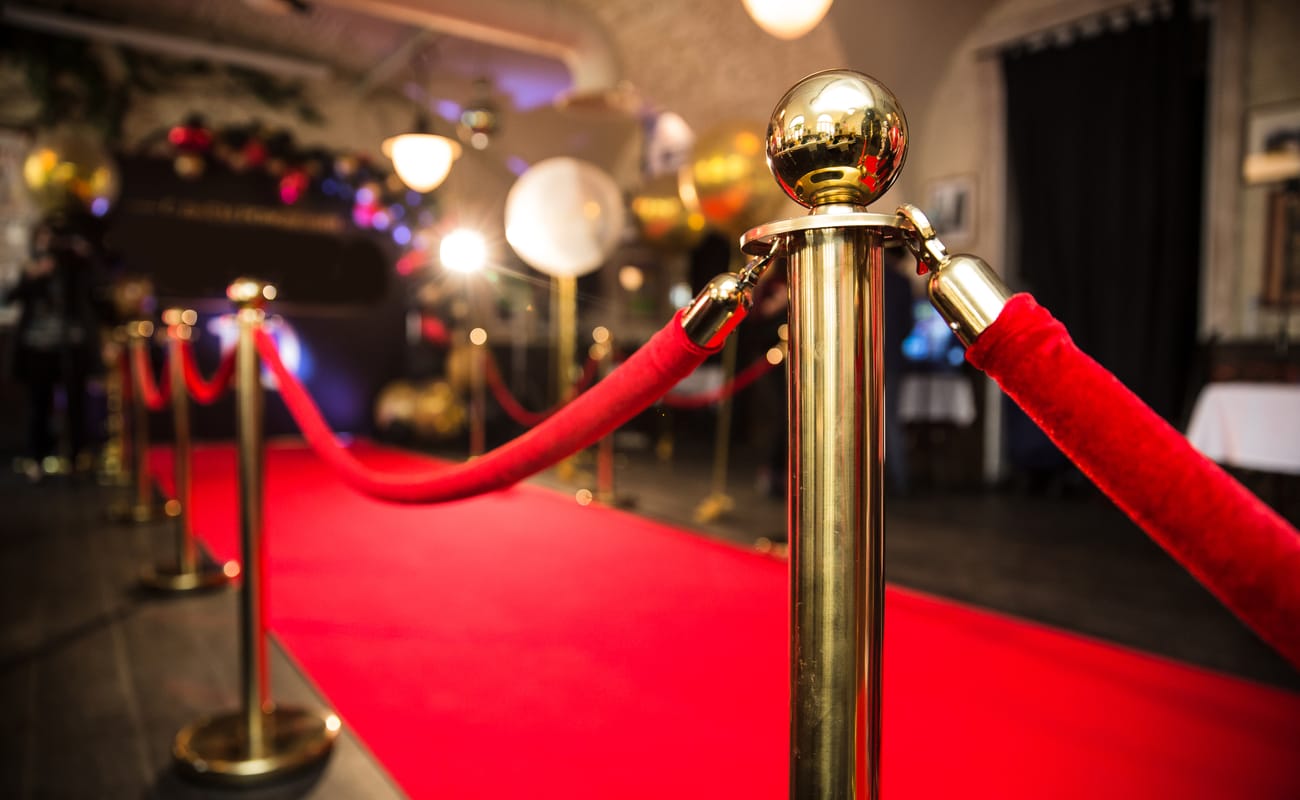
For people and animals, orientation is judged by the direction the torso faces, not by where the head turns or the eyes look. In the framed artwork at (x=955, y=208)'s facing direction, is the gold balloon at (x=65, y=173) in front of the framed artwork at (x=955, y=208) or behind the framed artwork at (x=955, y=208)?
in front

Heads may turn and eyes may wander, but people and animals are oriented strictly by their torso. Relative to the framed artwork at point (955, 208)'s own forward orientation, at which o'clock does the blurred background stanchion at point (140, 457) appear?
The blurred background stanchion is roughly at 12 o'clock from the framed artwork.

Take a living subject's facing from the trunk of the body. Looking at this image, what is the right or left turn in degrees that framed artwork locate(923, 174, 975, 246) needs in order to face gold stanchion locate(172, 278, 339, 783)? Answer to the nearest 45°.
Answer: approximately 45° to its left

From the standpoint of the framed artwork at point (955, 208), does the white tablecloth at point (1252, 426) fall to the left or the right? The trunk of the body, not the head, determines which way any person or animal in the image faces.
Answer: on its left

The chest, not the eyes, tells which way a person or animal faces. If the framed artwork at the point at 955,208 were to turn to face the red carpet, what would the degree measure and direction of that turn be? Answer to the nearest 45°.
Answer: approximately 45° to its left

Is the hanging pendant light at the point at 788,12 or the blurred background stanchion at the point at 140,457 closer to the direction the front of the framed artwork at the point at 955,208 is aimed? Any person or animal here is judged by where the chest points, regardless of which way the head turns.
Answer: the blurred background stanchion

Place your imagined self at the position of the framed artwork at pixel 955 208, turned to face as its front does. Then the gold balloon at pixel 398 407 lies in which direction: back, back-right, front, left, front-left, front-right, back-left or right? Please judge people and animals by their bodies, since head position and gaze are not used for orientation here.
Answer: front-right

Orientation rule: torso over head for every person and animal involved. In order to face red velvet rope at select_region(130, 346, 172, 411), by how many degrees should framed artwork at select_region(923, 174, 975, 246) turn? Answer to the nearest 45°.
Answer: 0° — it already faces it

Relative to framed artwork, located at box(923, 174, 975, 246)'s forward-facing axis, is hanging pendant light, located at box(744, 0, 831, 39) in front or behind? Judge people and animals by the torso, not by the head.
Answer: in front

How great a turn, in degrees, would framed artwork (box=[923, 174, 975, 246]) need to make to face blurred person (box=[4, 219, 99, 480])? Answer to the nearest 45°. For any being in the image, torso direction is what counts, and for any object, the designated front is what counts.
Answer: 0° — it already faces them

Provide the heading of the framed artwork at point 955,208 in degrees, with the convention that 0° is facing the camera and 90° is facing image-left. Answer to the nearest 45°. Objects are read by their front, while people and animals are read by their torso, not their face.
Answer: approximately 45°

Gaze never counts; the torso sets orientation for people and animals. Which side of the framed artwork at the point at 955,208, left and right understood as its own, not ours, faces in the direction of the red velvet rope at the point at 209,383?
front

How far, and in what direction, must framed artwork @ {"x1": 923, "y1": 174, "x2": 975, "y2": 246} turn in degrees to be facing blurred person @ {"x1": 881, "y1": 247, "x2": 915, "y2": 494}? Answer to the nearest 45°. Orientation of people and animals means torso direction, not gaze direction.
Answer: approximately 45° to its left

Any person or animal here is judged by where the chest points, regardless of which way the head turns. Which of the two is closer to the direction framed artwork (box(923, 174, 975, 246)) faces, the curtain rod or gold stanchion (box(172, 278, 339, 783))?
the gold stanchion
